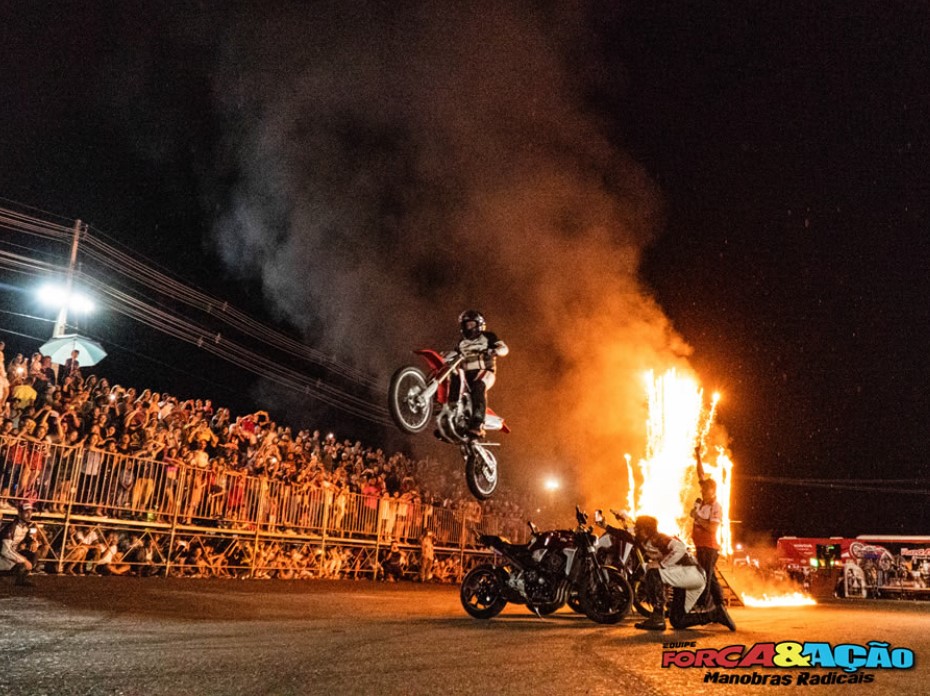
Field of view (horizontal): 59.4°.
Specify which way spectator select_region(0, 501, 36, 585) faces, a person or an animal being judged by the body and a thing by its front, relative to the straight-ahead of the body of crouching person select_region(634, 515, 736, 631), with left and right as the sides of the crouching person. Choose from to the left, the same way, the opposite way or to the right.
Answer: the opposite way

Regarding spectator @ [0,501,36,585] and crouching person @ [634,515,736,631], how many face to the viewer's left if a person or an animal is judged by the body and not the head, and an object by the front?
1

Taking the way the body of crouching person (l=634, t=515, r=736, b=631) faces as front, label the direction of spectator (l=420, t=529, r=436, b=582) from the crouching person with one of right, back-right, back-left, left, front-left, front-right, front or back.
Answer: front-right

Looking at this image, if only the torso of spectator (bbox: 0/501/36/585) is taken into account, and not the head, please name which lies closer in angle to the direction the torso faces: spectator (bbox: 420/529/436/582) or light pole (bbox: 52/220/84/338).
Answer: the spectator

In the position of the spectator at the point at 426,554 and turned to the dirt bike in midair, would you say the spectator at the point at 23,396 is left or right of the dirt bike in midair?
right

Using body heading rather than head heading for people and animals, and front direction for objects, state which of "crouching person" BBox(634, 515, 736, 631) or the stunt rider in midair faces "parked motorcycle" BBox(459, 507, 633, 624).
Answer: the crouching person

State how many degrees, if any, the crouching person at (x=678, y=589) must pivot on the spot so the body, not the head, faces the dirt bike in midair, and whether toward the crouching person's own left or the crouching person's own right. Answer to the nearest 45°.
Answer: approximately 45° to the crouching person's own left

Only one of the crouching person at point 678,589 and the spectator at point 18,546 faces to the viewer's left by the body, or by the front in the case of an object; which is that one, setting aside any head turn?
the crouching person

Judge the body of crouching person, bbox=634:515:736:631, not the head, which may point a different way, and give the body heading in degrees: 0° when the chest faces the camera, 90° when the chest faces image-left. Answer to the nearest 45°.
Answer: approximately 90°

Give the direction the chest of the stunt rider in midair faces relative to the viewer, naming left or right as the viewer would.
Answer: facing the viewer and to the left of the viewer
